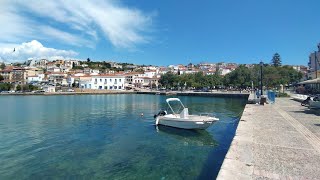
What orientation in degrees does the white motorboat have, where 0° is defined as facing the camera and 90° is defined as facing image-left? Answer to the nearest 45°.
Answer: approximately 270°
